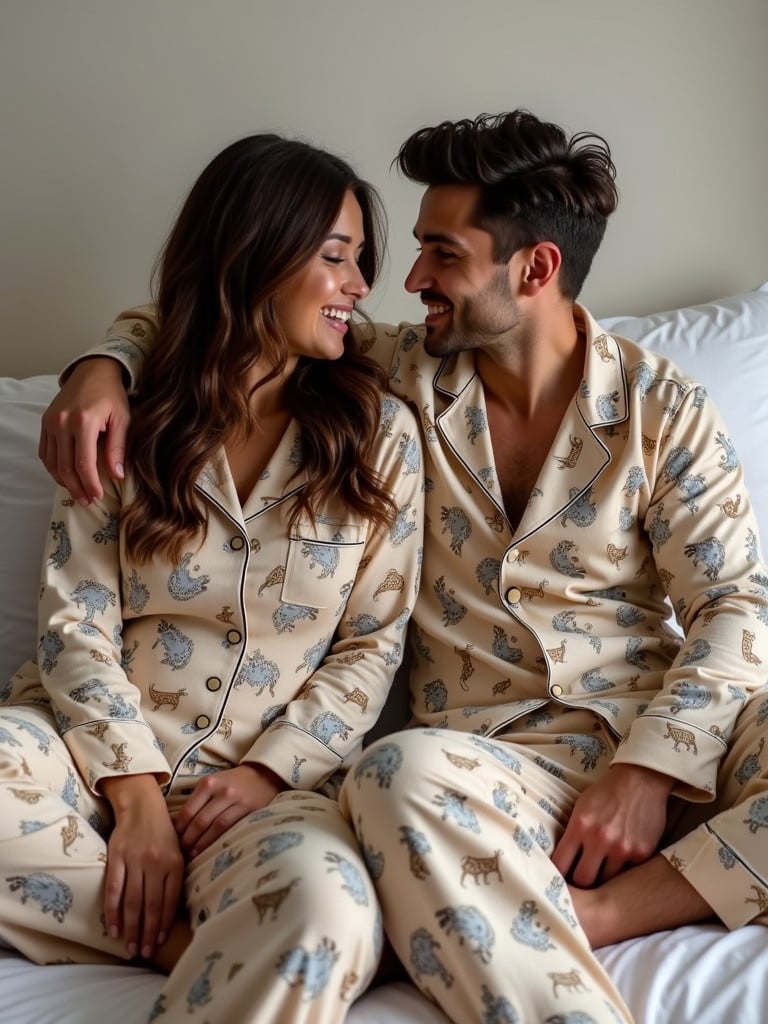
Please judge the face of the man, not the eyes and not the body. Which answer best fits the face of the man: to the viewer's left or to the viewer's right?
to the viewer's left

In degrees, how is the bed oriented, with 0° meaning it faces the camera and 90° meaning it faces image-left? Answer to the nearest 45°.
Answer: approximately 0°

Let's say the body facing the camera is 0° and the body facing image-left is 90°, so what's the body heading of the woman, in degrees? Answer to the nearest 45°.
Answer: approximately 0°
